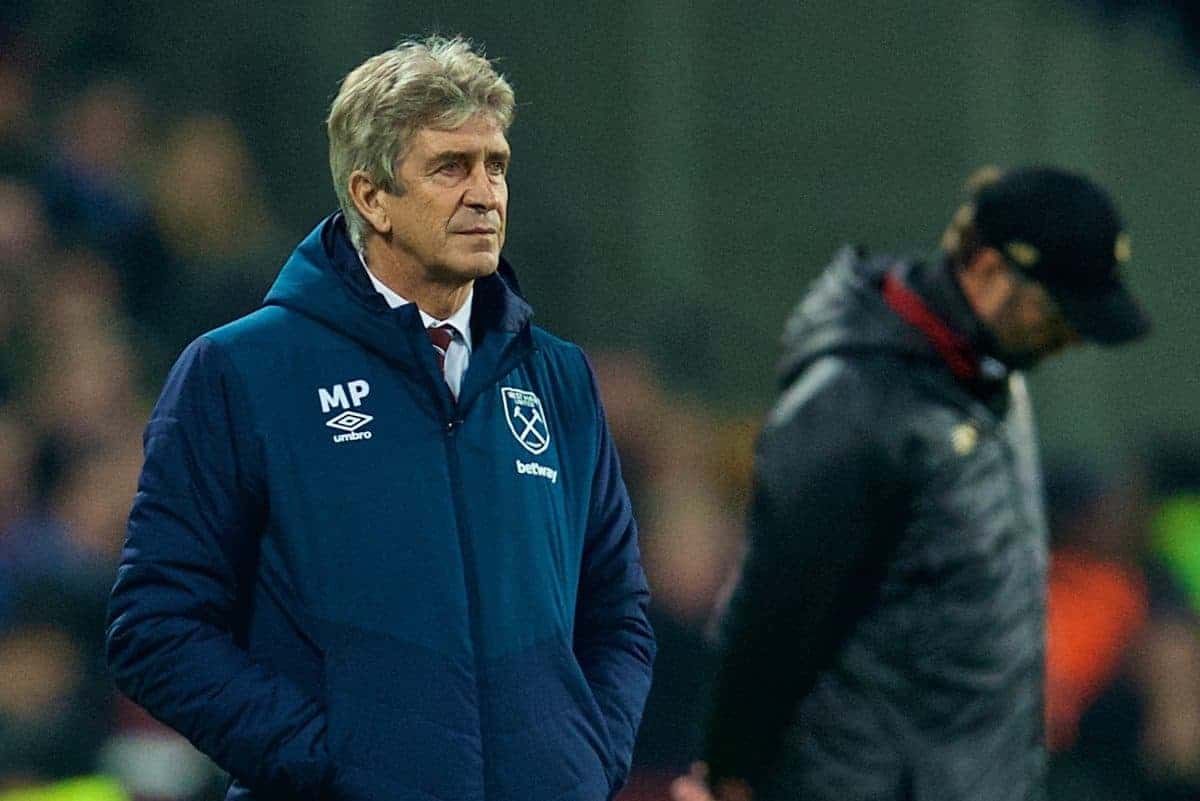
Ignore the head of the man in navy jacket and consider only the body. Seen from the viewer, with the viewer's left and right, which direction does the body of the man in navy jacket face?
facing the viewer and to the right of the viewer

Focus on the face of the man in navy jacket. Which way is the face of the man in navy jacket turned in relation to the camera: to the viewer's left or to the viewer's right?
to the viewer's right

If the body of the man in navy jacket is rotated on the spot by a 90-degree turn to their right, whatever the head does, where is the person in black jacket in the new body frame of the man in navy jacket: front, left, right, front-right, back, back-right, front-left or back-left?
back
